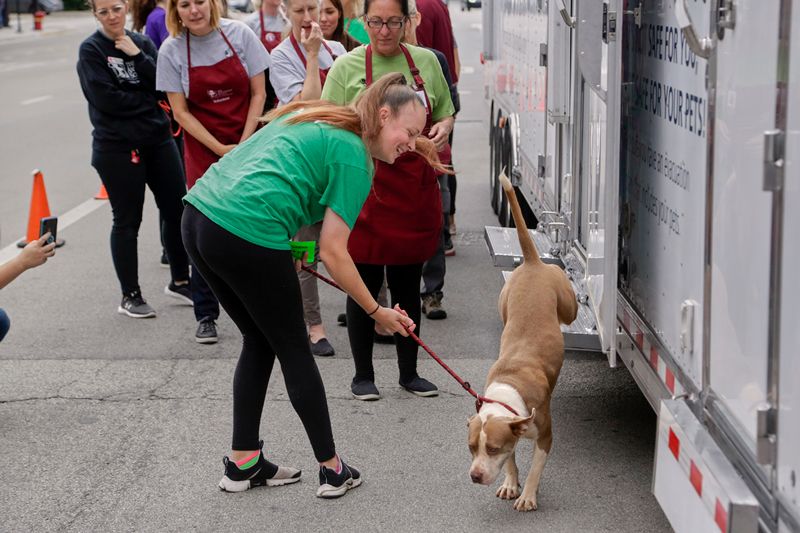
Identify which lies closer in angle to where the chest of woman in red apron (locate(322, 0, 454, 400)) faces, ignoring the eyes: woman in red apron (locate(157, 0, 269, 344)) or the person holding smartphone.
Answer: the person holding smartphone

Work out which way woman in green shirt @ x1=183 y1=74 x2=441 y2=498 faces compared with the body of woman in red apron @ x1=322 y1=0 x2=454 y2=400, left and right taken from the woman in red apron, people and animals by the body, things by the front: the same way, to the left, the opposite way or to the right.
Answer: to the left

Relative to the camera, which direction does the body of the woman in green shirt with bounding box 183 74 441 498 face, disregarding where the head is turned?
to the viewer's right

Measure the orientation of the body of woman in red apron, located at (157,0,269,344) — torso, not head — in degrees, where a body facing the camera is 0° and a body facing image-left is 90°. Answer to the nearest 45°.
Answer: approximately 0°

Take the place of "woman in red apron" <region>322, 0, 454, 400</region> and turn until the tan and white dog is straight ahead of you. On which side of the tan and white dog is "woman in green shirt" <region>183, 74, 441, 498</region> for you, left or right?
right

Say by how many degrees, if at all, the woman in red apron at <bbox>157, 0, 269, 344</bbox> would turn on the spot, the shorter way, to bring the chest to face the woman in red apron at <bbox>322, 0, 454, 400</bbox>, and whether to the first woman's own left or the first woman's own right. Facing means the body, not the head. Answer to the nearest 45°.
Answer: approximately 45° to the first woman's own left
